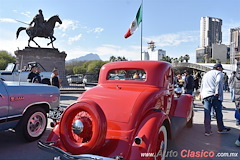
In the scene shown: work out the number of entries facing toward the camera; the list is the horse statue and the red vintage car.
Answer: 0

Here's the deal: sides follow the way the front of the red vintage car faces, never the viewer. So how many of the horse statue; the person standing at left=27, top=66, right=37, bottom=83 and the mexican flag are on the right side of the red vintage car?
0

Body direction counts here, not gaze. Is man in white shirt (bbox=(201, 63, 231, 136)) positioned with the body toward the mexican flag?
no

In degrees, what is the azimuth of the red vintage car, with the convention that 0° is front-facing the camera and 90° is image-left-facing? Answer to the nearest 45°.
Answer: approximately 225°

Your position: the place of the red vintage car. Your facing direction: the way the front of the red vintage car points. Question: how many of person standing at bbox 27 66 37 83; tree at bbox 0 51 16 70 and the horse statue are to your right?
0
